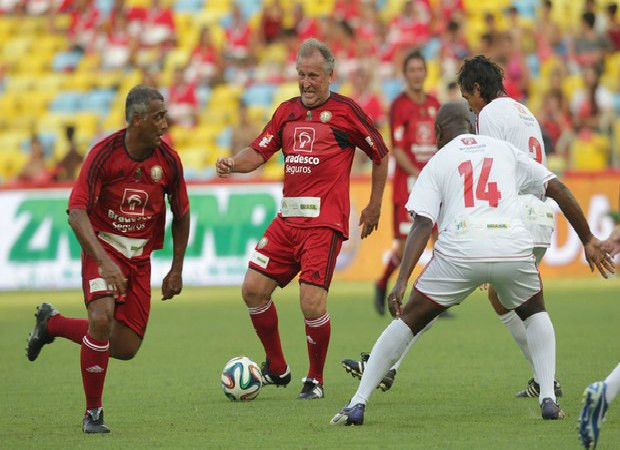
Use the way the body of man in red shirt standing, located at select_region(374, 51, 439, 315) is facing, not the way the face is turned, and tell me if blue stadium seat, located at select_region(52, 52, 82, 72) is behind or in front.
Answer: behind

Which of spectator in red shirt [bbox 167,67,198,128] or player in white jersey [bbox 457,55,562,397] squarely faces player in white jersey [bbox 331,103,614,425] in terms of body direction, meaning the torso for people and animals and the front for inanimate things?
the spectator in red shirt

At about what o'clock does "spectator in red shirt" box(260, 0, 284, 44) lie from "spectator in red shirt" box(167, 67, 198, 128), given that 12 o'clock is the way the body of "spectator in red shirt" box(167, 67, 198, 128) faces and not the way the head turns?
"spectator in red shirt" box(260, 0, 284, 44) is roughly at 8 o'clock from "spectator in red shirt" box(167, 67, 198, 128).

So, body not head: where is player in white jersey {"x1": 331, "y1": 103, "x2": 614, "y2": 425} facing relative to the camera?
away from the camera

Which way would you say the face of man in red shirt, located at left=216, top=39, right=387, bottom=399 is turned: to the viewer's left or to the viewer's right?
to the viewer's left

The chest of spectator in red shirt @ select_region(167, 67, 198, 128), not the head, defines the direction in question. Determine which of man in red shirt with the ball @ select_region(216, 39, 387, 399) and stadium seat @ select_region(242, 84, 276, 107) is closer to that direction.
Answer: the man in red shirt with the ball

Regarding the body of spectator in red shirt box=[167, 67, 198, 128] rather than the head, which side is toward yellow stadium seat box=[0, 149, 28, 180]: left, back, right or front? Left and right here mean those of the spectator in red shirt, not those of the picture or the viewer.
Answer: right

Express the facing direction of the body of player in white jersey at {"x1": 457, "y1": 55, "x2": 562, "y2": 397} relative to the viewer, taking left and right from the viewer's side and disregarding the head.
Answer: facing away from the viewer and to the left of the viewer

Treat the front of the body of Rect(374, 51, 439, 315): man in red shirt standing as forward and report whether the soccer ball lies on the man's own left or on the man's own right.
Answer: on the man's own right

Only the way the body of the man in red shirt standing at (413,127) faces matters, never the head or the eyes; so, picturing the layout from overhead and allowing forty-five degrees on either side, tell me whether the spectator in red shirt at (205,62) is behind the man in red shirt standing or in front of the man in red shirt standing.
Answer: behind
